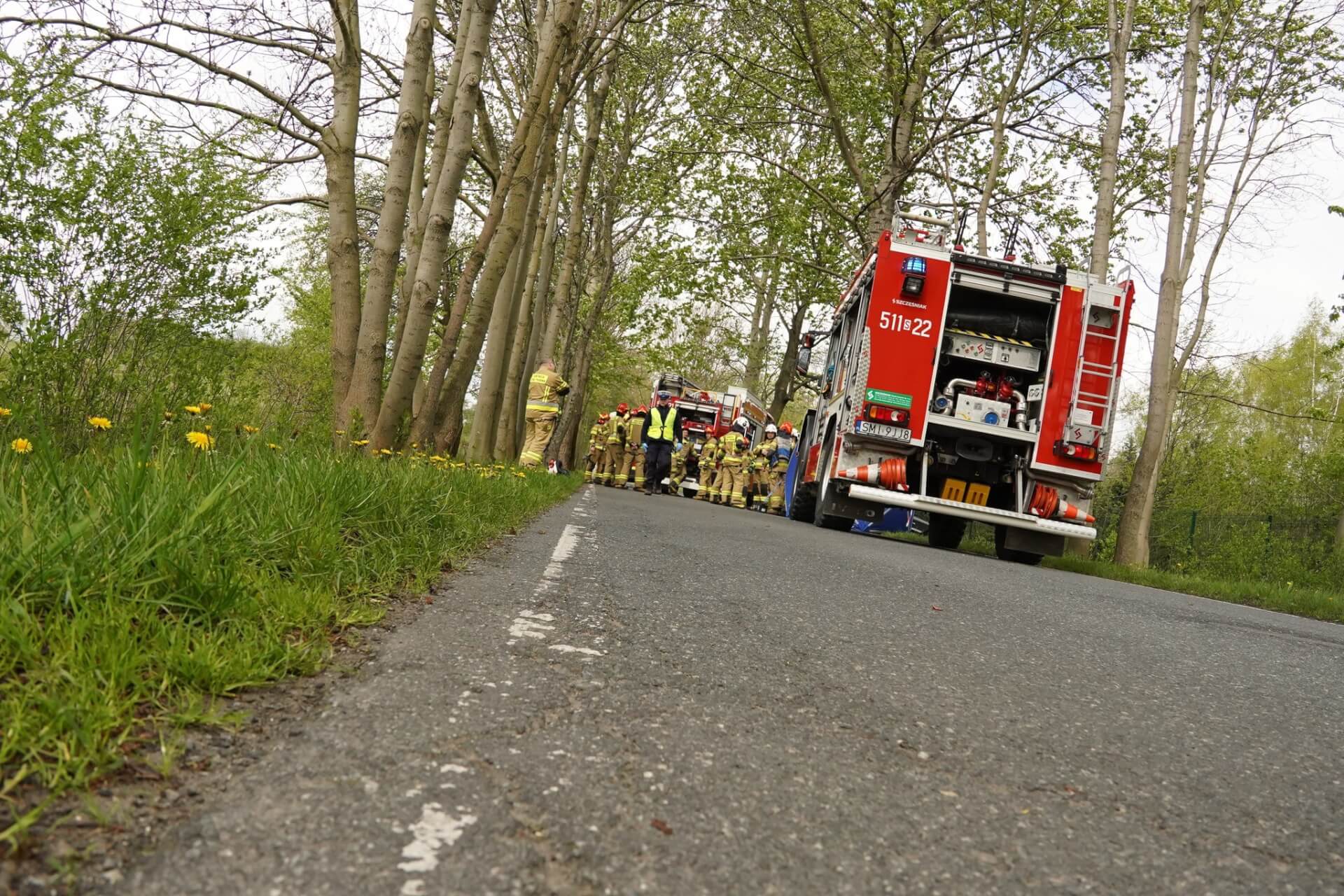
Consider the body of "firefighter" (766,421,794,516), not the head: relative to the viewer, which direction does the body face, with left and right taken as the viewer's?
facing away from the viewer

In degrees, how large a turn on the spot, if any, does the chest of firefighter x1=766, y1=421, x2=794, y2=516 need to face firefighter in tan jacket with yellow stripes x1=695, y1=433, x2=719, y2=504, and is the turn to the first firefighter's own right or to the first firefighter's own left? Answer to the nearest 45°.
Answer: approximately 90° to the first firefighter's own left

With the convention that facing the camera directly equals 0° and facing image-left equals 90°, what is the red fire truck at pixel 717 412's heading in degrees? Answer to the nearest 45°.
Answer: approximately 45°

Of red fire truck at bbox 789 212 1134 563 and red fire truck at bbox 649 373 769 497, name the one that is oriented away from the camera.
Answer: red fire truck at bbox 789 212 1134 563

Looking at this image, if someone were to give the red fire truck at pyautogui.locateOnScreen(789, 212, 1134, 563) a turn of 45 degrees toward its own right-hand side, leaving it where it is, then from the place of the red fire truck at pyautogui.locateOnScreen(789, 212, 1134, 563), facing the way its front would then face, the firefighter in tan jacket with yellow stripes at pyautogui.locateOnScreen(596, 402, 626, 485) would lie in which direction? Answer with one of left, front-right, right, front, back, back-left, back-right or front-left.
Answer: left

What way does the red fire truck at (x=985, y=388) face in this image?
away from the camera

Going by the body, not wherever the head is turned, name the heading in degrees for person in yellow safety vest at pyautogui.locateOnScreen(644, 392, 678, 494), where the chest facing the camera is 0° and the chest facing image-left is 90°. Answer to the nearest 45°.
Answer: approximately 0°

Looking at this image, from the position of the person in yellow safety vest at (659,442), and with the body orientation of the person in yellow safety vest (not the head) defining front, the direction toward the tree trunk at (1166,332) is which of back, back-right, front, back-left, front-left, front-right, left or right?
front-left

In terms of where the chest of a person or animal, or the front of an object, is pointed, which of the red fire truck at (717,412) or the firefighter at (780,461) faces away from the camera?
the firefighter

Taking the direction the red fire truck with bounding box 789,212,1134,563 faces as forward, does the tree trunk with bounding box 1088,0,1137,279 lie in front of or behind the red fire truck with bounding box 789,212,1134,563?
in front

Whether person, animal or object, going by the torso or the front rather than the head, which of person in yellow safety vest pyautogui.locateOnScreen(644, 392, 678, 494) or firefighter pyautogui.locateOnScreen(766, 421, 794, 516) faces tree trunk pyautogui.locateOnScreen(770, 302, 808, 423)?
firefighter pyautogui.locateOnScreen(766, 421, 794, 516)

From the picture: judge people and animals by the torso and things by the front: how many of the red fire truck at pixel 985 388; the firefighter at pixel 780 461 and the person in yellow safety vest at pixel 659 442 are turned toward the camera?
1

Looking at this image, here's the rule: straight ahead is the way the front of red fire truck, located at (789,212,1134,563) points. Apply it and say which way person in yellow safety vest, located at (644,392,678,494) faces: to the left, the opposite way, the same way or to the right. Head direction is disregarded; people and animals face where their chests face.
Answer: the opposite way
